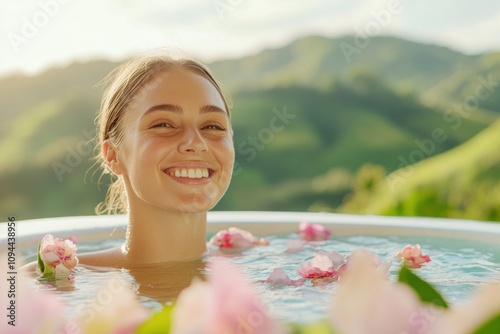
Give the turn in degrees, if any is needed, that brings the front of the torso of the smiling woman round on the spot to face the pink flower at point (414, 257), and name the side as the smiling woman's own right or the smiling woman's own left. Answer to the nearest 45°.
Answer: approximately 45° to the smiling woman's own left

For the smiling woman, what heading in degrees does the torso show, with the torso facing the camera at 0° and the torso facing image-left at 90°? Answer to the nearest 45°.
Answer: approximately 315°

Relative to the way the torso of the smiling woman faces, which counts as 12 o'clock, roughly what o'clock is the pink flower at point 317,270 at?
The pink flower is roughly at 12 o'clock from the smiling woman.
